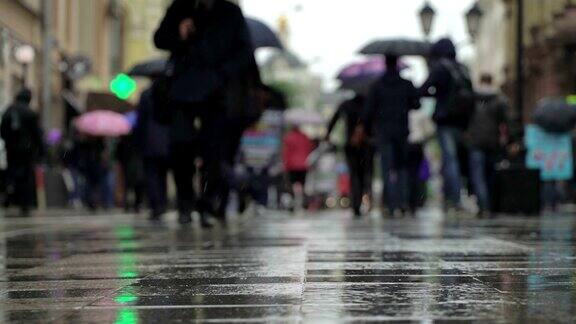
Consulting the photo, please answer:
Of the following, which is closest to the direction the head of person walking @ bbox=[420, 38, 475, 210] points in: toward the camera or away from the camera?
away from the camera

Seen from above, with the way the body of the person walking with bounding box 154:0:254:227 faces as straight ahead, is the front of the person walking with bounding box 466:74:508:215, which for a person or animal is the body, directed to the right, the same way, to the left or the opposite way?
the opposite way

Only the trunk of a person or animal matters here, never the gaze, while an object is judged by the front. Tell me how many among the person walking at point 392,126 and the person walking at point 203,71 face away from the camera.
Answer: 1

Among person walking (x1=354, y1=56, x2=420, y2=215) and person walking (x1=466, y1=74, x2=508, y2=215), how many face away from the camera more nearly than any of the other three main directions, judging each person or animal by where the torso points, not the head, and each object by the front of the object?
2

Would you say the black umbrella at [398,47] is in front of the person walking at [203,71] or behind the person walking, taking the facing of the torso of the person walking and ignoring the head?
behind

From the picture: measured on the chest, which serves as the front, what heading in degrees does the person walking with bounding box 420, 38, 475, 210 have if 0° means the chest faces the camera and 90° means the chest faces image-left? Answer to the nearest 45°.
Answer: approximately 135°

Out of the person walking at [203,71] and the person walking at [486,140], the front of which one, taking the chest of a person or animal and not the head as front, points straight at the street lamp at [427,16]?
the person walking at [486,140]

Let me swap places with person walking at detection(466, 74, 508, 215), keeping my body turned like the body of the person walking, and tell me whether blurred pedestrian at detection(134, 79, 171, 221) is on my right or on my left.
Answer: on my left

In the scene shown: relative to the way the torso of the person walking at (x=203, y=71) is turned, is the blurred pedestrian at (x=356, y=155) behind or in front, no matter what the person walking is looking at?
behind

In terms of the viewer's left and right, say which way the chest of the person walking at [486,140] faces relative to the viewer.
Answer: facing away from the viewer

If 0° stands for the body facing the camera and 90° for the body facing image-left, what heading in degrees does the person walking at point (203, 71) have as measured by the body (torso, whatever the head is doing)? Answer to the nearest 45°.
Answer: approximately 0°

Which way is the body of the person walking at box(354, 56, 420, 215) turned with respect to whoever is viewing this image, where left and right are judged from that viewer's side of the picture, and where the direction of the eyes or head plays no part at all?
facing away from the viewer
